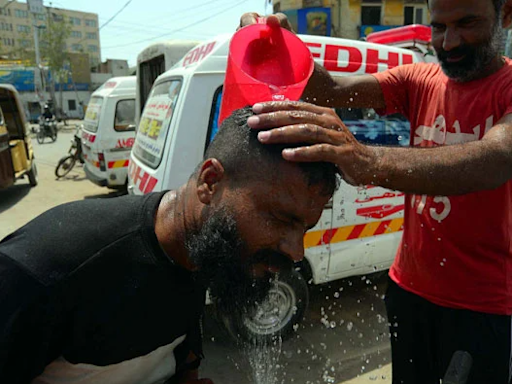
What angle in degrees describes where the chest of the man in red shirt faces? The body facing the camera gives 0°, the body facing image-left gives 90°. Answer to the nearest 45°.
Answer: approximately 45°

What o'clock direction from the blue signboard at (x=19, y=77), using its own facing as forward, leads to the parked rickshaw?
The parked rickshaw is roughly at 12 o'clock from the blue signboard.

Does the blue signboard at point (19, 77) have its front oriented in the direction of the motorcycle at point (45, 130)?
yes

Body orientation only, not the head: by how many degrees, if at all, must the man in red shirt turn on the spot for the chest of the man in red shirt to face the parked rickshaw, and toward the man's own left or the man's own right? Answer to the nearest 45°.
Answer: approximately 90° to the man's own right

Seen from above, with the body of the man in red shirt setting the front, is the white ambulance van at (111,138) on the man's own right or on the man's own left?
on the man's own right

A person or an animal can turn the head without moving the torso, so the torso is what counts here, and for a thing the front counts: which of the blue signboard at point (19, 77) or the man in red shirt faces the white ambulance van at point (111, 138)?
the blue signboard

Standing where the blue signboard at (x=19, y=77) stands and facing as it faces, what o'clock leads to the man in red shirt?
The man in red shirt is roughly at 12 o'clock from the blue signboard.

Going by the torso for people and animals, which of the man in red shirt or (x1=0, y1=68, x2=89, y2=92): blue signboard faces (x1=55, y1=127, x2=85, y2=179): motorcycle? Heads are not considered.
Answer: the blue signboard
